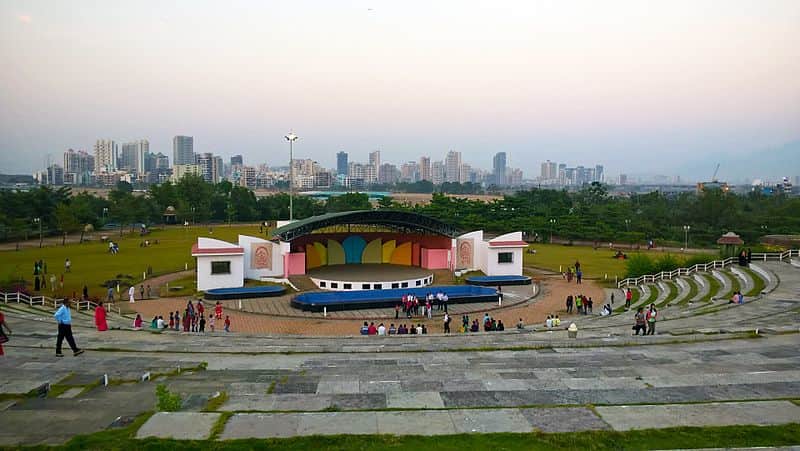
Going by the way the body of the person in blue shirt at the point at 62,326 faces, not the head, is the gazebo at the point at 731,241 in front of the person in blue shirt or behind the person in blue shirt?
in front

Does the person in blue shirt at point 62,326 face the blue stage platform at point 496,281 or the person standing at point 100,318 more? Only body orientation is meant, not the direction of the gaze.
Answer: the blue stage platform

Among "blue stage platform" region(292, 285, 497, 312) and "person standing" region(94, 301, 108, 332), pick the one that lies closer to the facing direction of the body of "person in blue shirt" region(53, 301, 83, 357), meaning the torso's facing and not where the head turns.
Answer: the blue stage platform

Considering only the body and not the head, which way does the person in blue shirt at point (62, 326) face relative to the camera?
to the viewer's right

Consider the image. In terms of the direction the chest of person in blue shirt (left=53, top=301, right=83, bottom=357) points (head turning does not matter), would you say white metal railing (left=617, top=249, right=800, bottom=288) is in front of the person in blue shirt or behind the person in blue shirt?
in front
